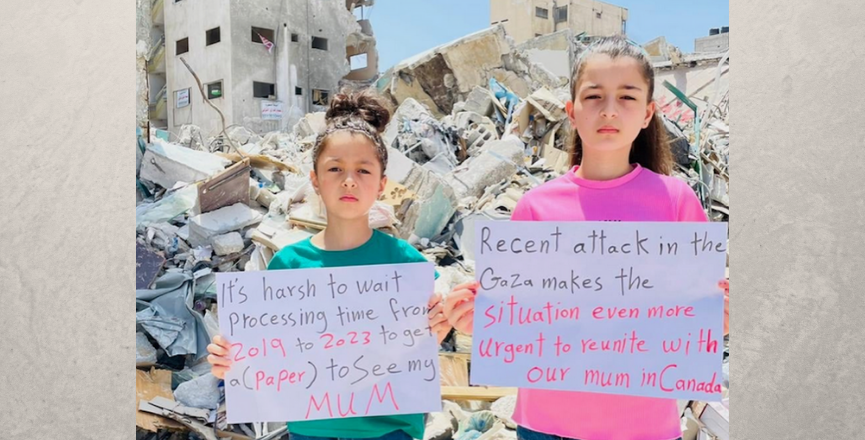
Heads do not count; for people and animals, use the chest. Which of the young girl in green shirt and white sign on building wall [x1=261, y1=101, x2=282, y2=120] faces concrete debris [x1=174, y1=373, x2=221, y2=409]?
the white sign on building wall

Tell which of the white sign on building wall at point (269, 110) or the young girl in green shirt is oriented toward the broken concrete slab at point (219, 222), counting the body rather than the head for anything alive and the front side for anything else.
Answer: the white sign on building wall

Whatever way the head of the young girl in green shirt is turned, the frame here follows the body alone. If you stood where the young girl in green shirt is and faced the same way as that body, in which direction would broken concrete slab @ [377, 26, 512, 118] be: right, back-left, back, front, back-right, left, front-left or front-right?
back

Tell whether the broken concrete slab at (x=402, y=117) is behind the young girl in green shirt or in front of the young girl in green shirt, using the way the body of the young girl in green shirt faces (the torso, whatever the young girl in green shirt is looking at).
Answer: behind

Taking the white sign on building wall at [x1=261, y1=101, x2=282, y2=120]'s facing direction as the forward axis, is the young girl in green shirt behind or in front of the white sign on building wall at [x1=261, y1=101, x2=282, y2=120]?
in front

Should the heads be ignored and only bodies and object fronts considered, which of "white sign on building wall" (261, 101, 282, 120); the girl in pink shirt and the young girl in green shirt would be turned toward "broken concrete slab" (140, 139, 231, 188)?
the white sign on building wall

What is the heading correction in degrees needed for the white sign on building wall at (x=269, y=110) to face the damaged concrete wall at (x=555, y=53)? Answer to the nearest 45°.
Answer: approximately 45° to its left

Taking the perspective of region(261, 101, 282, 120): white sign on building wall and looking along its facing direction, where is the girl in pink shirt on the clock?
The girl in pink shirt is roughly at 12 o'clock from the white sign on building wall.
